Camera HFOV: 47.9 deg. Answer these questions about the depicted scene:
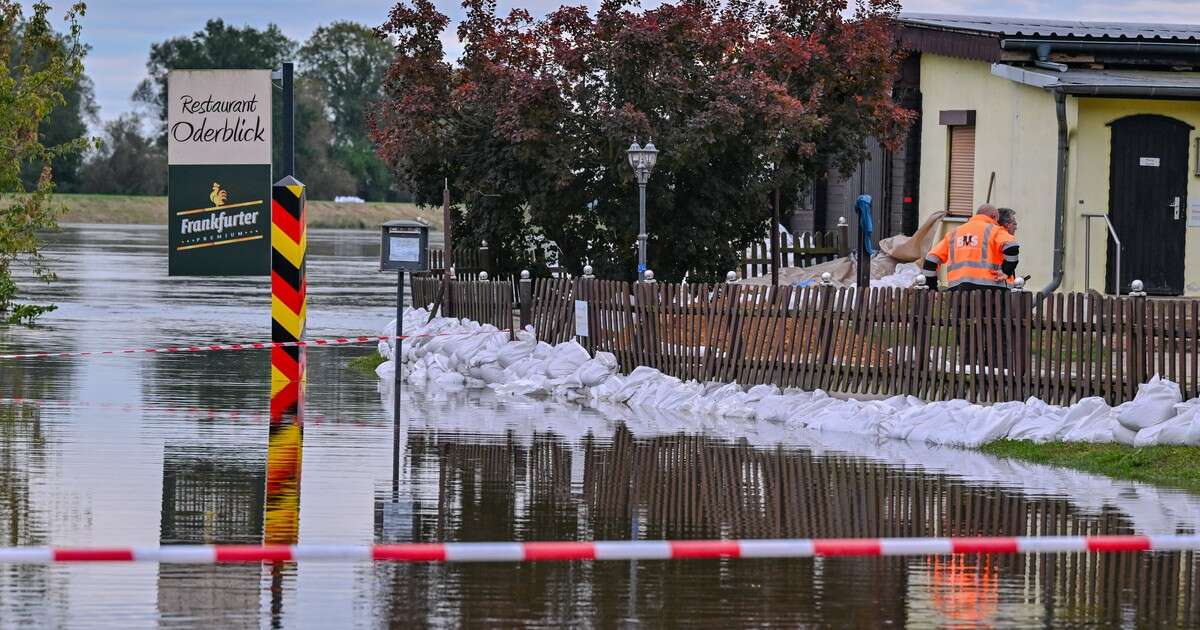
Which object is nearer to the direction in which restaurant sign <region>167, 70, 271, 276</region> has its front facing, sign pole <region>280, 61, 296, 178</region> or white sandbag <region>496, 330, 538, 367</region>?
the sign pole

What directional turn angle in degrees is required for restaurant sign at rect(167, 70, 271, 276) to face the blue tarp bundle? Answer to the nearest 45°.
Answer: approximately 135° to its left

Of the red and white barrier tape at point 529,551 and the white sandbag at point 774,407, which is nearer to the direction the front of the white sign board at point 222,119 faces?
the red and white barrier tape

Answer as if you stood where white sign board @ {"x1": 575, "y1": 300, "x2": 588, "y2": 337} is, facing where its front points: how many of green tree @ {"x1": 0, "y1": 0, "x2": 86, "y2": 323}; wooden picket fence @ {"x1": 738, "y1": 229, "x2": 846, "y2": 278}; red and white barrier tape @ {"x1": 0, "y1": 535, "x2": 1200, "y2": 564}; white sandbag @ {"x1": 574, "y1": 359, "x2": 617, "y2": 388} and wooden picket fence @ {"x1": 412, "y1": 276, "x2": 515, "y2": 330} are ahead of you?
2

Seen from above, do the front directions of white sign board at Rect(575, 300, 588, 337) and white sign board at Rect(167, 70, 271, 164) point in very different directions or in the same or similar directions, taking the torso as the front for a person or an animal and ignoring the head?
same or similar directions

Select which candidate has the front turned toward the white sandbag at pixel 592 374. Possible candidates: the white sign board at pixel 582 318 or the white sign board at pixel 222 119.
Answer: the white sign board at pixel 582 318

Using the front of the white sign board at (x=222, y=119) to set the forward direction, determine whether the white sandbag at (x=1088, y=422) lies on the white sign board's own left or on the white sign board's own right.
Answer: on the white sign board's own left

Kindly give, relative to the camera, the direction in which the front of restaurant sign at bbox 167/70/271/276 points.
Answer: facing the viewer

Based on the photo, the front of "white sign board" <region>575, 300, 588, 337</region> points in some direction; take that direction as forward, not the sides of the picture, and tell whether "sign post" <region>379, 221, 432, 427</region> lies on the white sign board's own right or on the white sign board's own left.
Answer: on the white sign board's own right

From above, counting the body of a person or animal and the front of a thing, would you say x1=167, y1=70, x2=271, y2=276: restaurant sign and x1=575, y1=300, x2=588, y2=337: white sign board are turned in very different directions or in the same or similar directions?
same or similar directions

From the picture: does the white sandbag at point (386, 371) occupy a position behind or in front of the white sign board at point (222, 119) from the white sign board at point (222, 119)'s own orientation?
behind

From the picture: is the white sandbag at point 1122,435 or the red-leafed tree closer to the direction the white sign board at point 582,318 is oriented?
the white sandbag

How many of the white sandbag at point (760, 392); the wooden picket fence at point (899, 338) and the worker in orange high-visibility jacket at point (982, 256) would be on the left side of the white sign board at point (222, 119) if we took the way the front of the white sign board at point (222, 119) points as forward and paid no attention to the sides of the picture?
3

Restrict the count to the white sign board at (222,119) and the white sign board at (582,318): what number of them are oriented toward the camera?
2

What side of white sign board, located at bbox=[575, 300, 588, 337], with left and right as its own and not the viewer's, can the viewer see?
front

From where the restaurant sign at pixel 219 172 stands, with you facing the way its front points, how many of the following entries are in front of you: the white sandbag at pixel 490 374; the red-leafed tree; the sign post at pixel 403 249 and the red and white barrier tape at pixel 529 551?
1

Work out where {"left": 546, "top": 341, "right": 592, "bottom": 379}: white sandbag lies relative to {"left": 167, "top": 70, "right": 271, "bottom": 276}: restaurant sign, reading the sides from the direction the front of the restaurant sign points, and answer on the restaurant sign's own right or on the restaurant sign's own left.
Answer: on the restaurant sign's own left
